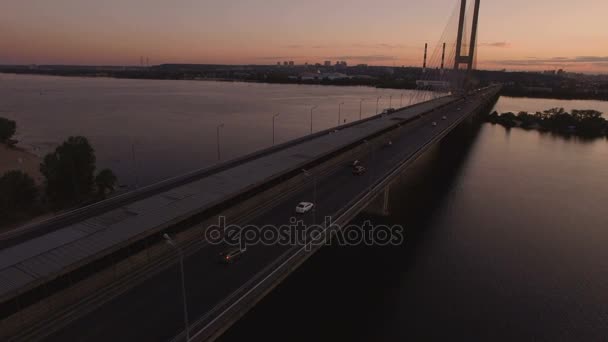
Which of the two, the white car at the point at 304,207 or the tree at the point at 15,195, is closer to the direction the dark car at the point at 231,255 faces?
the white car

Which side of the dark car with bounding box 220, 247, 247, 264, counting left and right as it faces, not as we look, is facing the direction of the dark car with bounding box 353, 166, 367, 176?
front

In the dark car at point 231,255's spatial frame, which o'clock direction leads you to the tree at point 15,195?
The tree is roughly at 9 o'clock from the dark car.

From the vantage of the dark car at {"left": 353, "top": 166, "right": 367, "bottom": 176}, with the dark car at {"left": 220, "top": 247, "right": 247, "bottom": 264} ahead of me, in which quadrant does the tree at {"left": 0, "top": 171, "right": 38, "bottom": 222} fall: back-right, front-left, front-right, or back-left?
front-right

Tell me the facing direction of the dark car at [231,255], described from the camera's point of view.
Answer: facing away from the viewer and to the right of the viewer

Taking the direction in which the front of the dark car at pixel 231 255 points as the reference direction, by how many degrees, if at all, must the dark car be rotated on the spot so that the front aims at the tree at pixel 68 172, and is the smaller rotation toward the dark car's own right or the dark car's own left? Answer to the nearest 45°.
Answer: approximately 90° to the dark car's own left

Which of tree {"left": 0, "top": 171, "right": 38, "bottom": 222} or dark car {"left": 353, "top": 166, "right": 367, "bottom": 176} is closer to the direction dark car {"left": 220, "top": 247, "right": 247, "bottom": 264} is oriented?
the dark car

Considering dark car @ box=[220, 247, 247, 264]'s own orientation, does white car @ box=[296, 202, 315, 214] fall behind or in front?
in front

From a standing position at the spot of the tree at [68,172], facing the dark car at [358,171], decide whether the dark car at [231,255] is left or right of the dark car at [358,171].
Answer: right

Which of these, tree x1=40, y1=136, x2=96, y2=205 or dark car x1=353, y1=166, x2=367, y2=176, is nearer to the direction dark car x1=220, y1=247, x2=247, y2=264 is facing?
the dark car
